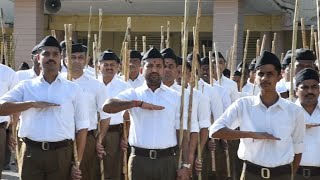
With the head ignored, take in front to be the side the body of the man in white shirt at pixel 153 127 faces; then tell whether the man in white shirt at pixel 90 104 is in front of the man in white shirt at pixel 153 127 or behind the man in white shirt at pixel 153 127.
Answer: behind

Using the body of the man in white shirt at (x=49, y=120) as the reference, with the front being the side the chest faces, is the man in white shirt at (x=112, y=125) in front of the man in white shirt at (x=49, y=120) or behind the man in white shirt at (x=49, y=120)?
behind

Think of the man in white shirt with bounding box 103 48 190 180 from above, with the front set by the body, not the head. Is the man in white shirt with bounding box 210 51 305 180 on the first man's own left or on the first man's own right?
on the first man's own left

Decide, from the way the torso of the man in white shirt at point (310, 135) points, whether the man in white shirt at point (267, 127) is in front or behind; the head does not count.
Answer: in front

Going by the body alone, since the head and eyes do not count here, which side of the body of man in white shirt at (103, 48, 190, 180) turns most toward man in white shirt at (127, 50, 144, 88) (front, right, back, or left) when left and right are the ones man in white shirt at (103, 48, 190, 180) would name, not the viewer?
back

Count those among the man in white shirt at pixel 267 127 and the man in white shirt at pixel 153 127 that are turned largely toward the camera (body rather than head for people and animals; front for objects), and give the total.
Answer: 2

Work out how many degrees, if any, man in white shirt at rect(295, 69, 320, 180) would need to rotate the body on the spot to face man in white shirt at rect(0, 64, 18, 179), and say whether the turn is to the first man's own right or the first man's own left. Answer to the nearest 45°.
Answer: approximately 90° to the first man's own right
